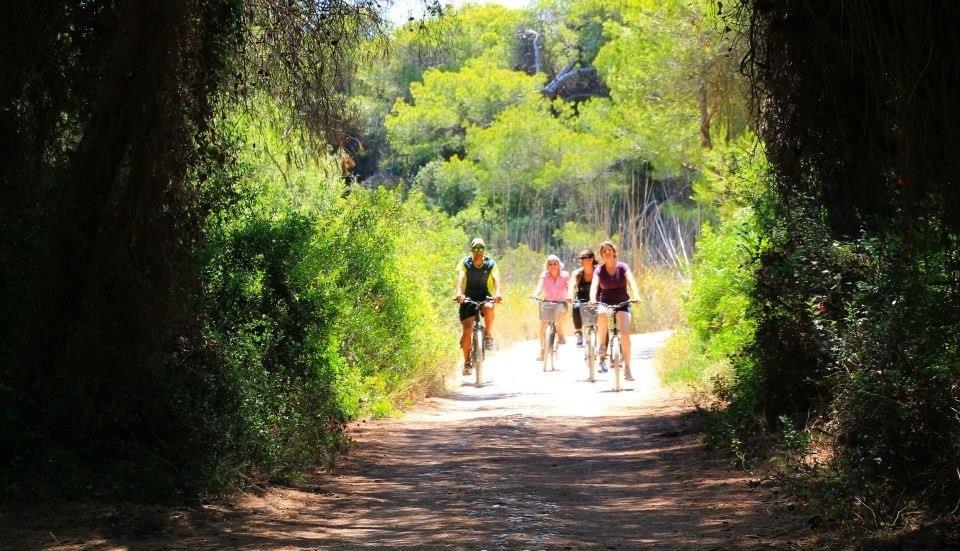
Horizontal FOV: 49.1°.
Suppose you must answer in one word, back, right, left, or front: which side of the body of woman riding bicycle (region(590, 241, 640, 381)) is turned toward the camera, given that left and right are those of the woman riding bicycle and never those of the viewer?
front

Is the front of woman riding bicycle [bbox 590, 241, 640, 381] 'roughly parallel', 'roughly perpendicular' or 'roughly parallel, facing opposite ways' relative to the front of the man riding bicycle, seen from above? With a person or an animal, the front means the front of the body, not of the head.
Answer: roughly parallel

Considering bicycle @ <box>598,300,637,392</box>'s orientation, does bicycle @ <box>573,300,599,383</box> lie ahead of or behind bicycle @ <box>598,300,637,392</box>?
behind

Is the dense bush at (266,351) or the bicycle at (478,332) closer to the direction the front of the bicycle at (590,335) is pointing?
the dense bush

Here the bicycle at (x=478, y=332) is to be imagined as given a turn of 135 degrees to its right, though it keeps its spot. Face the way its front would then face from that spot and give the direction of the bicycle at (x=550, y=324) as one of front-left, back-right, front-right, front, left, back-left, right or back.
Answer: right

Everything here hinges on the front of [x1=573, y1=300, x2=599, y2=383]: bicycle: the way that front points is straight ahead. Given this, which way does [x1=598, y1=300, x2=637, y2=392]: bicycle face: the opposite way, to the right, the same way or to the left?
the same way

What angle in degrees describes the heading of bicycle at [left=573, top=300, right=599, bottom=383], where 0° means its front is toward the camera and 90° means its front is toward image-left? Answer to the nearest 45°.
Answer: approximately 0°

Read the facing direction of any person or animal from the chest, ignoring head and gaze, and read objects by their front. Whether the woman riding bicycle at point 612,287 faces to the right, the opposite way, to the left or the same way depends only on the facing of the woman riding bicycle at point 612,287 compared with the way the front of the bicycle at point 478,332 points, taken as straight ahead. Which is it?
the same way

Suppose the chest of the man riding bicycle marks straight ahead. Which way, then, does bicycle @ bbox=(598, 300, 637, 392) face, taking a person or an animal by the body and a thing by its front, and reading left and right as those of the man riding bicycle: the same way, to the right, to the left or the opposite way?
the same way

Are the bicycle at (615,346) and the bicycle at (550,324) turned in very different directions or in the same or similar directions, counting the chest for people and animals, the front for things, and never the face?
same or similar directions

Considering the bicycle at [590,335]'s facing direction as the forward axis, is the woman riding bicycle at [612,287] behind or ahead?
ahead

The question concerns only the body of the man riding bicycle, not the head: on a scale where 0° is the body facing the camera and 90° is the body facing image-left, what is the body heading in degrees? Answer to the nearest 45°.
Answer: approximately 0°

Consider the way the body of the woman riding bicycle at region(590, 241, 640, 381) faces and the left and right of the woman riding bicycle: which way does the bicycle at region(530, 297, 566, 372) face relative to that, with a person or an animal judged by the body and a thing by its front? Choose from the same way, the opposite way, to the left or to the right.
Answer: the same way

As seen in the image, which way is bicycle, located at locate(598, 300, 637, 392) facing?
toward the camera

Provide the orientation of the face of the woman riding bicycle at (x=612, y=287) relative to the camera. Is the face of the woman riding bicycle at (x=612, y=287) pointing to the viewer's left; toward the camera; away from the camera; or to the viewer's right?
toward the camera

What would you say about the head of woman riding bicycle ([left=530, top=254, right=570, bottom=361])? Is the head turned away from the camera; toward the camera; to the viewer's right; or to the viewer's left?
toward the camera

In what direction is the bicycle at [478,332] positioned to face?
toward the camera
